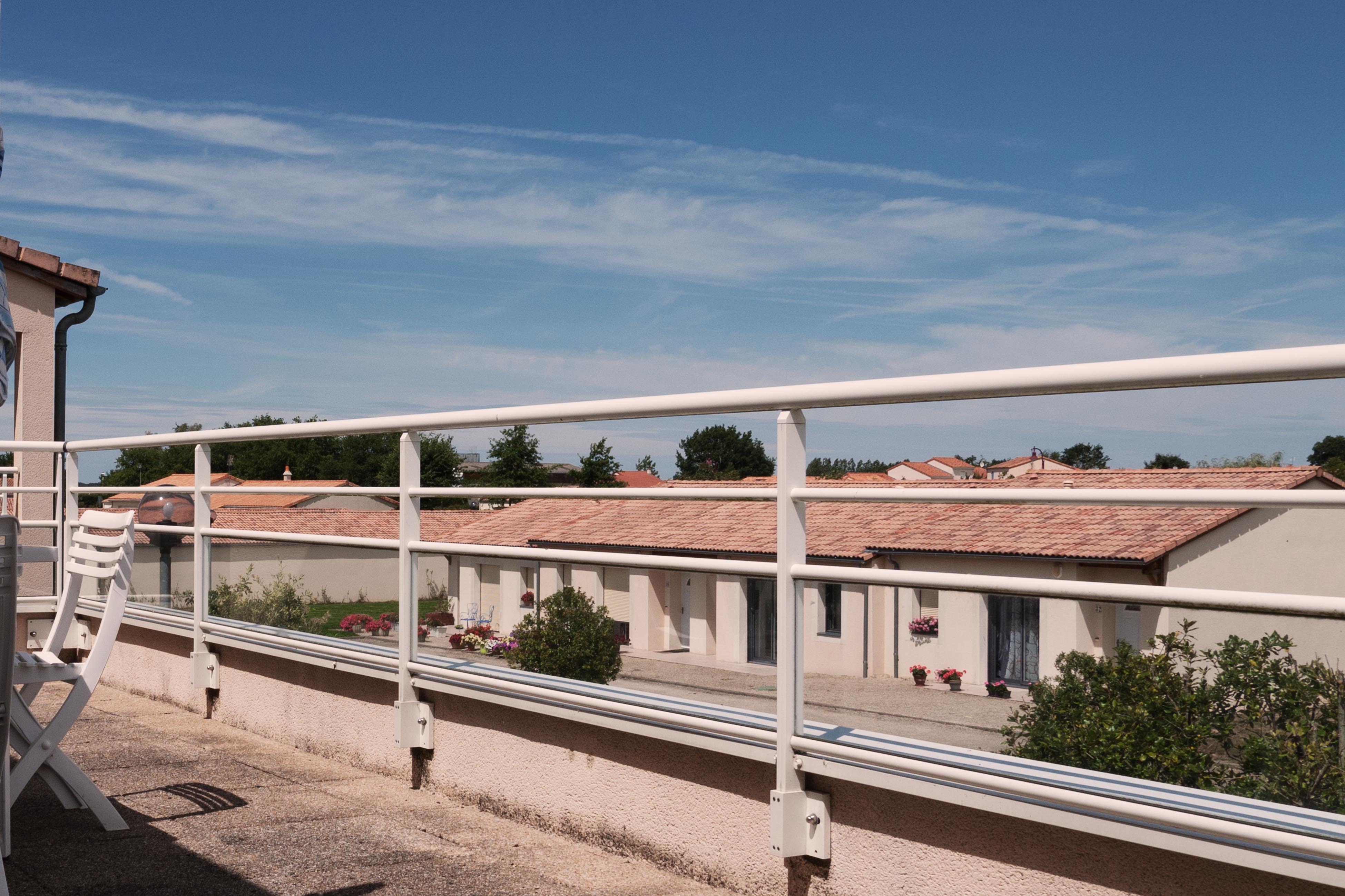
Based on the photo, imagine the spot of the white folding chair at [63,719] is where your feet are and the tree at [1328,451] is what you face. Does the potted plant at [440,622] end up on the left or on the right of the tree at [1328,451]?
left

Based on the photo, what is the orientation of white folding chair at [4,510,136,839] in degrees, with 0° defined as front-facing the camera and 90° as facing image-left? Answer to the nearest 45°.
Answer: approximately 45°

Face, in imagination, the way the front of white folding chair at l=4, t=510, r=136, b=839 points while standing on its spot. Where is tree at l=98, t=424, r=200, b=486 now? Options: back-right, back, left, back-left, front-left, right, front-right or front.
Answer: back-right
